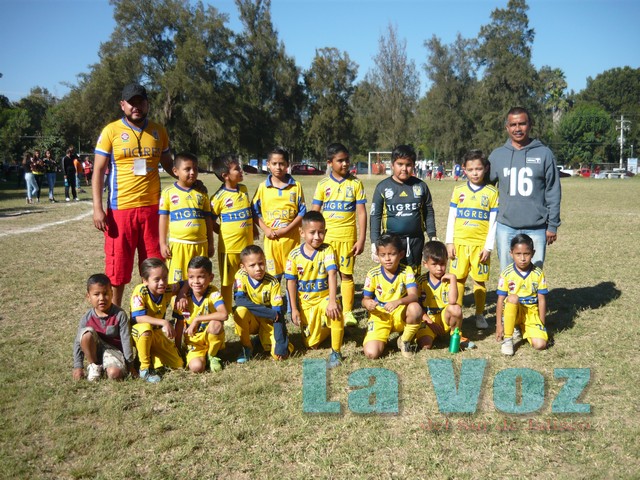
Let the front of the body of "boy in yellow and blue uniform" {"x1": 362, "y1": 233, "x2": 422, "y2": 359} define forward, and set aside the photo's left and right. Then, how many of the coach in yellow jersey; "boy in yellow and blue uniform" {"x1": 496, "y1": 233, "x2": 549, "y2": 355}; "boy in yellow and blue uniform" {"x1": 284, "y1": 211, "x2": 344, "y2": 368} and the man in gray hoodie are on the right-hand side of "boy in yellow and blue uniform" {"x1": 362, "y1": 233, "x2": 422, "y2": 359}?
2

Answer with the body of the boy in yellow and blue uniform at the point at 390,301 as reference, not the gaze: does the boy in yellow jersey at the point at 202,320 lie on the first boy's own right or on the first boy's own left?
on the first boy's own right

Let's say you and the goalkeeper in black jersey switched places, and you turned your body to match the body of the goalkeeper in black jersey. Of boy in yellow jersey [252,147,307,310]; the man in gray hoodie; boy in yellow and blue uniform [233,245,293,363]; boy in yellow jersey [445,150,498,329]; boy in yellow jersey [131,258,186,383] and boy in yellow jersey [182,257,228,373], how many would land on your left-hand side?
2

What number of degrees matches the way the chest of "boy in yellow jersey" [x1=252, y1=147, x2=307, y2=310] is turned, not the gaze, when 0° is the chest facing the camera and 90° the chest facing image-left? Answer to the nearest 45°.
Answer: approximately 0°

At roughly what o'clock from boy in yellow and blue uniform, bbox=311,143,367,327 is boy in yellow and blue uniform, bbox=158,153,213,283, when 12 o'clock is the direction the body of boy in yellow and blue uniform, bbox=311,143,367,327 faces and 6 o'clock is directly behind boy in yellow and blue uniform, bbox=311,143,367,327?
boy in yellow and blue uniform, bbox=158,153,213,283 is roughly at 2 o'clock from boy in yellow and blue uniform, bbox=311,143,367,327.

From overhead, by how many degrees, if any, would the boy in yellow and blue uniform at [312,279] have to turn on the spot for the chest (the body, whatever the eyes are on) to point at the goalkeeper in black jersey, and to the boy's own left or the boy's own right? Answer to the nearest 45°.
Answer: approximately 135° to the boy's own left

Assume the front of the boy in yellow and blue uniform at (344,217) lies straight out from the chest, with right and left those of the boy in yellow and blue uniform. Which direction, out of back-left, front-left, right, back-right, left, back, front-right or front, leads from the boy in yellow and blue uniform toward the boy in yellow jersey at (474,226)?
left

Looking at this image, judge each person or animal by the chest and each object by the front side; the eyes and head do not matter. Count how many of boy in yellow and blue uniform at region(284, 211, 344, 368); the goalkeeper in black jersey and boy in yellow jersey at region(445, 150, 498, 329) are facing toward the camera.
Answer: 3

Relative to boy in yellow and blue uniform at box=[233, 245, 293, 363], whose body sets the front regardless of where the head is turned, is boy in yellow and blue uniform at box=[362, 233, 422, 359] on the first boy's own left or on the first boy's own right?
on the first boy's own left

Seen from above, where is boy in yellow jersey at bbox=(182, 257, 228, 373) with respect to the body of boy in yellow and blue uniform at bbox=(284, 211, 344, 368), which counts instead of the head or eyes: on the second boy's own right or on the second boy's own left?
on the second boy's own right
